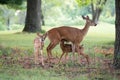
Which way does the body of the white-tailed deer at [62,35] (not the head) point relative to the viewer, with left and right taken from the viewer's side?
facing to the right of the viewer
